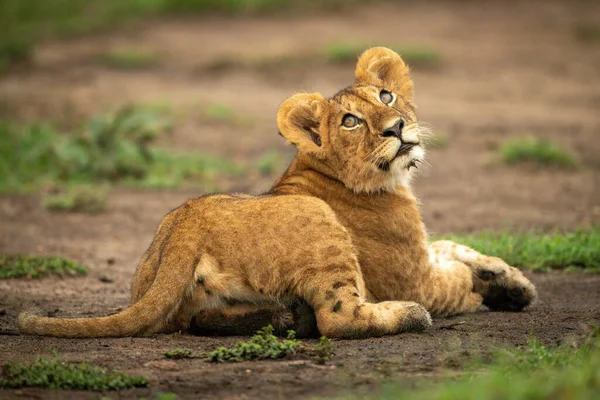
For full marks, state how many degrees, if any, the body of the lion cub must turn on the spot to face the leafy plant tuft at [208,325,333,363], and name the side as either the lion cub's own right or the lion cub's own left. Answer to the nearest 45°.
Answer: approximately 135° to the lion cub's own right

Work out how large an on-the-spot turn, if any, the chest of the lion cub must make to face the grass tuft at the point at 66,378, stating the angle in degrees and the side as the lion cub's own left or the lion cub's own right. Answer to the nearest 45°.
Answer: approximately 135° to the lion cub's own right

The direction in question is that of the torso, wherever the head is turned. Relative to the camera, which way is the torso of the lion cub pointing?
to the viewer's right

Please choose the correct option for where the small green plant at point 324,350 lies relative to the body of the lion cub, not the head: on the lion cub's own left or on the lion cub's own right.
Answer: on the lion cub's own right

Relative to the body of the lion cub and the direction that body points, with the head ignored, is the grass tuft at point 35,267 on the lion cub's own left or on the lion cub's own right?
on the lion cub's own left

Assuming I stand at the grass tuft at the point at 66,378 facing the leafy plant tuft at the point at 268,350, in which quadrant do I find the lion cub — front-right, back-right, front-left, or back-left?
front-left
